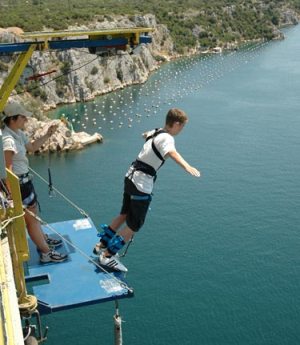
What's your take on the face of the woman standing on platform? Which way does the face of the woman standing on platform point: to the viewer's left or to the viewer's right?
to the viewer's right

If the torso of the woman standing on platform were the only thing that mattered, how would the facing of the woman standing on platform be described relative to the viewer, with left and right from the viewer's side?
facing to the right of the viewer

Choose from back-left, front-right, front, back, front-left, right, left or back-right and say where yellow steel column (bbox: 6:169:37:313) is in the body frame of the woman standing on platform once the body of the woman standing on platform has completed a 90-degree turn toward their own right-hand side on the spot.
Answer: front
